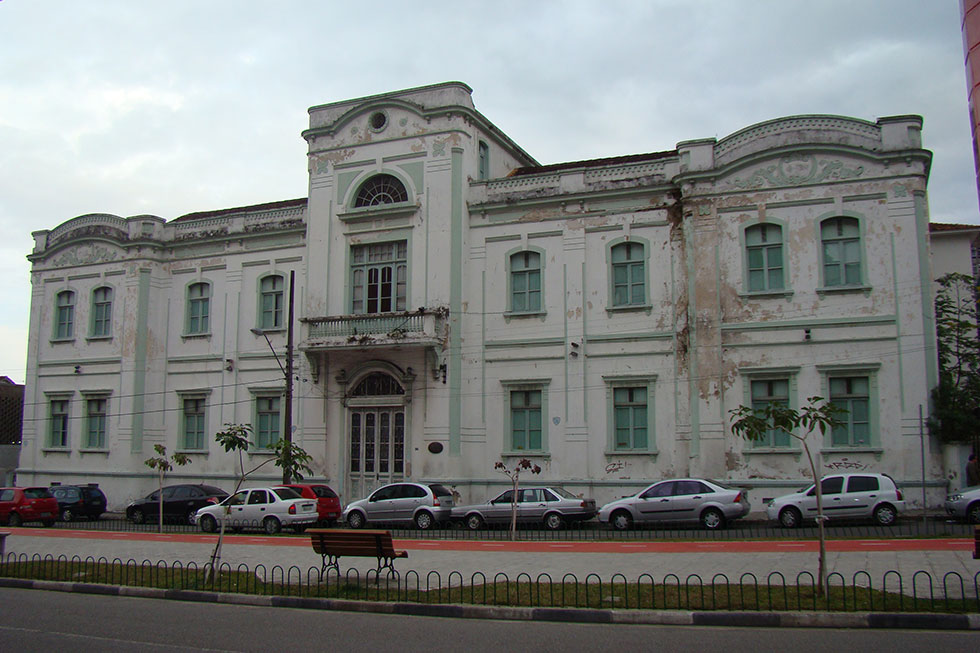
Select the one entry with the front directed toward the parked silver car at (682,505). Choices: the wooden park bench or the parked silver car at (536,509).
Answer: the wooden park bench

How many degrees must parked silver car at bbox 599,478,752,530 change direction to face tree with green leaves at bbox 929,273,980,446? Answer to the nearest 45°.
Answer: approximately 135° to its right

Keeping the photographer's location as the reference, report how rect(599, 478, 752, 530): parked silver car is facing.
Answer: facing to the left of the viewer

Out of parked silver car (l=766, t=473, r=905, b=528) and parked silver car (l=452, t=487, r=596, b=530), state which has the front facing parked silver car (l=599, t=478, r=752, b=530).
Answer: the parked silver car (l=766, t=473, r=905, b=528)

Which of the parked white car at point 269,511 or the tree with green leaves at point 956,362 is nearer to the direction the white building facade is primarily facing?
the parked white car

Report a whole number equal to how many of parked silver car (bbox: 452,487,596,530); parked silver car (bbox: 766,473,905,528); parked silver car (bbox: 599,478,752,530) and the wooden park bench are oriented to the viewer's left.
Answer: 3

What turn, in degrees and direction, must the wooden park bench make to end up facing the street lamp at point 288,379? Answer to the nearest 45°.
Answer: approximately 45° to its left

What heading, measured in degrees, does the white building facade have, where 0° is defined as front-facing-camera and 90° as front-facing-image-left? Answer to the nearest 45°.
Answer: approximately 45°

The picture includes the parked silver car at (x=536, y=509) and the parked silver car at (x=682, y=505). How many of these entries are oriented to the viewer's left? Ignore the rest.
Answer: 2

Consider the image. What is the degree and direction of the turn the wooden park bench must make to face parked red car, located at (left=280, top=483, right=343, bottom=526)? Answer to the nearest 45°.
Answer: approximately 45° to its left

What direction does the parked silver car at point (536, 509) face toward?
to the viewer's left

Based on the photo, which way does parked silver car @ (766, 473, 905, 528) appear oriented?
to the viewer's left

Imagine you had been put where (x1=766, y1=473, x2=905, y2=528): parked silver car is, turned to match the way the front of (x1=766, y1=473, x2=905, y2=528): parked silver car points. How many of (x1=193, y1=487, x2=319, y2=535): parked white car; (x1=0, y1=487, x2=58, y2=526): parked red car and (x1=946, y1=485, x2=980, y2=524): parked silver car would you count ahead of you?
2
